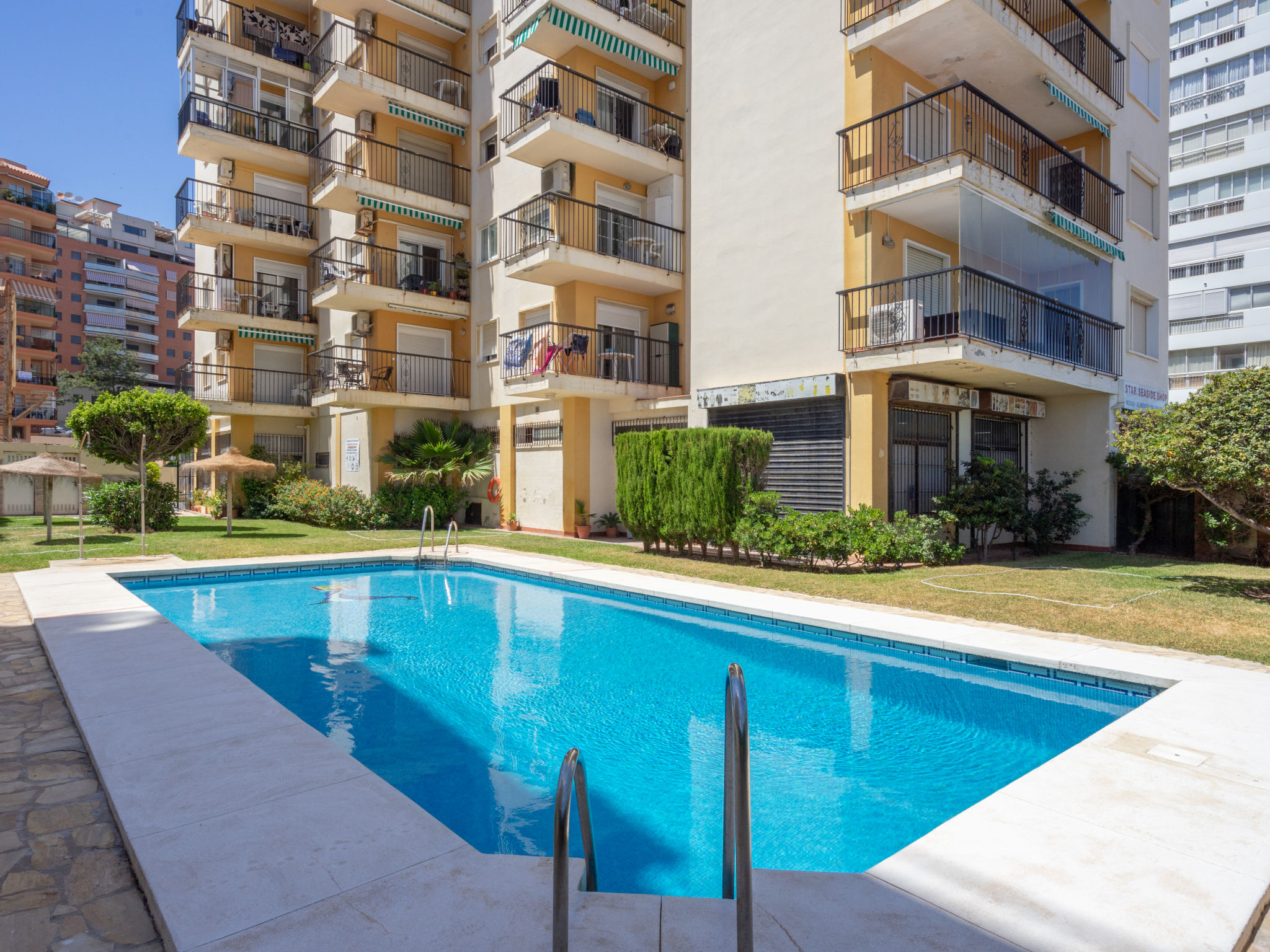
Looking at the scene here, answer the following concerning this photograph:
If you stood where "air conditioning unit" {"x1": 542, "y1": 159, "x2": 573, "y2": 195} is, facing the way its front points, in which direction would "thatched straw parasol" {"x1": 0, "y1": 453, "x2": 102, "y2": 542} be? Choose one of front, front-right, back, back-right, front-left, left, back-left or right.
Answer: front-right

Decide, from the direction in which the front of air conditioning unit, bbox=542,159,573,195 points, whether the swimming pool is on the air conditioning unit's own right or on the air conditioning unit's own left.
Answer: on the air conditioning unit's own left

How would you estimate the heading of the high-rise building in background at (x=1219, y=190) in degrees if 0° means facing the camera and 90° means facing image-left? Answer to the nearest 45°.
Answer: approximately 45°

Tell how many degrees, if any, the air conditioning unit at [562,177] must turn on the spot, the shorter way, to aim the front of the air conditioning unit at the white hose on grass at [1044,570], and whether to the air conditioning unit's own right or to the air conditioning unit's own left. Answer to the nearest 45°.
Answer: approximately 90° to the air conditioning unit's own left

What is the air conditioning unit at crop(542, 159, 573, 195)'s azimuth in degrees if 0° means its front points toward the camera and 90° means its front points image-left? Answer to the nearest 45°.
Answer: approximately 45°

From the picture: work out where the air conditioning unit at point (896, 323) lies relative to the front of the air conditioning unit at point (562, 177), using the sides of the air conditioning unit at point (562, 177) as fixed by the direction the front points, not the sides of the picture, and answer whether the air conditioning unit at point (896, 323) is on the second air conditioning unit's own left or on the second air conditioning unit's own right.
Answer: on the second air conditioning unit's own left
